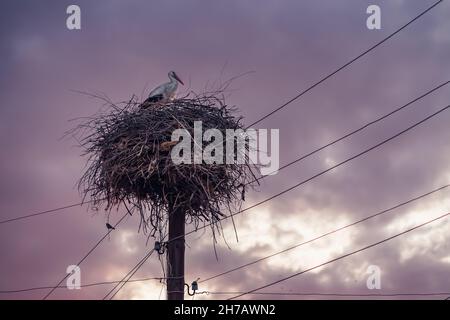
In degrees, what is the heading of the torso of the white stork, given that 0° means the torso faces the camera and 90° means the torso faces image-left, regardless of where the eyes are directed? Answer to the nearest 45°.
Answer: approximately 270°
